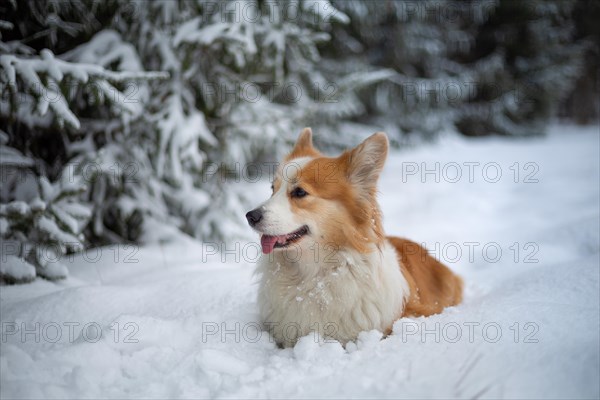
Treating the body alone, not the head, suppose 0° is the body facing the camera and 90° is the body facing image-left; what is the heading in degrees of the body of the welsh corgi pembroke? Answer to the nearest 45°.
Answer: approximately 45°
